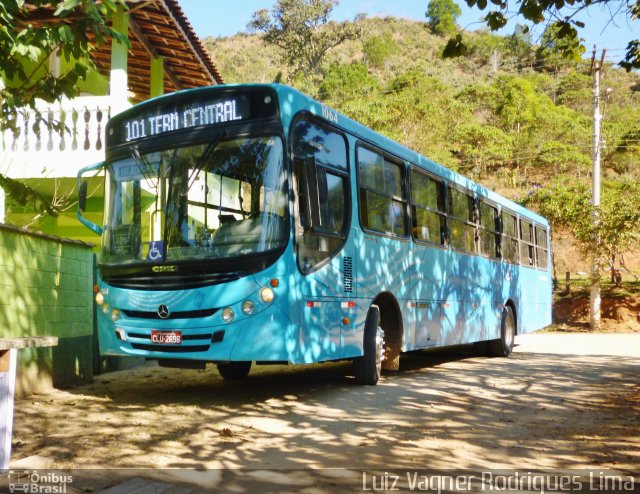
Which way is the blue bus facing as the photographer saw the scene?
facing the viewer and to the left of the viewer

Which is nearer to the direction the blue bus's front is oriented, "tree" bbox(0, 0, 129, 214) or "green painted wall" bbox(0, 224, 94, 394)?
the green painted wall

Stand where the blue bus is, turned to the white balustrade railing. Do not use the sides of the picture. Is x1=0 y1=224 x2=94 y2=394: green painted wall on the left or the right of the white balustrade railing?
left

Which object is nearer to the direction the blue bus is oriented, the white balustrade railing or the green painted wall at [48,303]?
the green painted wall

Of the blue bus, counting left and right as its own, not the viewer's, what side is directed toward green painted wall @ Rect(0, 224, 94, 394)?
front

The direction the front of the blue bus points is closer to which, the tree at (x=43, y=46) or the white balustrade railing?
the tree

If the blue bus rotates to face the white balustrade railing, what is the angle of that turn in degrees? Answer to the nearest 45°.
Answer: approximately 90° to its right

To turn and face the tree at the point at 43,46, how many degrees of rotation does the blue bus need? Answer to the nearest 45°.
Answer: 0° — it already faces it
